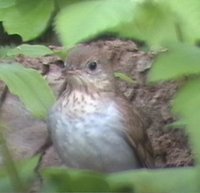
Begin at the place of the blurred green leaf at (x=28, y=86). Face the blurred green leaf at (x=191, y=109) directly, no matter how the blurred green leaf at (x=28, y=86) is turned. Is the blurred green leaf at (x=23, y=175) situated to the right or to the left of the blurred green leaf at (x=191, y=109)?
right

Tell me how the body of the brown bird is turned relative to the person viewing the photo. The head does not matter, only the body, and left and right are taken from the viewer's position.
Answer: facing the viewer and to the left of the viewer

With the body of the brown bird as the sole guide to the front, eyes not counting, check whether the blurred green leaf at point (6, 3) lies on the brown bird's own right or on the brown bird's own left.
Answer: on the brown bird's own right

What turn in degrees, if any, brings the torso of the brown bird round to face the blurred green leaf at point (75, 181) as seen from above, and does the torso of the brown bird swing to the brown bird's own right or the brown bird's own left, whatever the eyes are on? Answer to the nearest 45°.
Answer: approximately 45° to the brown bird's own left

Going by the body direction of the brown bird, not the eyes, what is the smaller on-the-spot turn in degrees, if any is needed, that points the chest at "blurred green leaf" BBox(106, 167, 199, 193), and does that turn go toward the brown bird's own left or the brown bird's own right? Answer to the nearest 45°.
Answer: approximately 45° to the brown bird's own left

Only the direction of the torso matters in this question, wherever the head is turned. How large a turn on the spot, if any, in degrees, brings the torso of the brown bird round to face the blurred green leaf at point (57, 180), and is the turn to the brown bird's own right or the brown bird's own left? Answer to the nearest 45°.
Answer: approximately 45° to the brown bird's own left
